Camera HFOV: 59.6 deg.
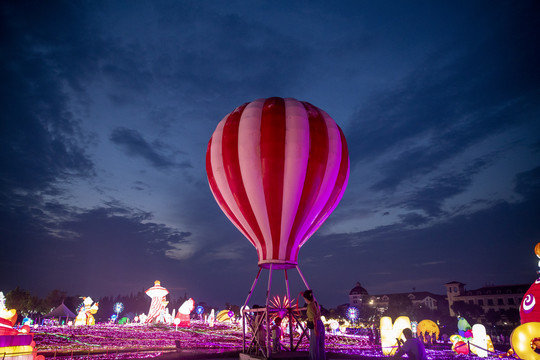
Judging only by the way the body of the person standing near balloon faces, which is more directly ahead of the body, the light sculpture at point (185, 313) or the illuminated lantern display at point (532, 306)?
the light sculpture

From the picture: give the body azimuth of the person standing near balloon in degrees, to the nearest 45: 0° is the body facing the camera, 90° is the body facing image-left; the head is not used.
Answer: approximately 90°

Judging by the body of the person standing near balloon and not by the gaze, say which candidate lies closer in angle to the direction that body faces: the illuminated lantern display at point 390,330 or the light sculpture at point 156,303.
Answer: the light sculpture

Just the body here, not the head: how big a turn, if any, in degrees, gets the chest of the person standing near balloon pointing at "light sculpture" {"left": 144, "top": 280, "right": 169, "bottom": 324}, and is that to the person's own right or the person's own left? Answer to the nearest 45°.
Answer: approximately 45° to the person's own right

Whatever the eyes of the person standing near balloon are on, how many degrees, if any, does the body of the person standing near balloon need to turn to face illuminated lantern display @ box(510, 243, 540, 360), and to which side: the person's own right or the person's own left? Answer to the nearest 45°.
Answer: approximately 135° to the person's own right

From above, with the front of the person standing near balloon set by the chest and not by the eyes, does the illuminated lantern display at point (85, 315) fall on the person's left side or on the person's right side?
on the person's right side

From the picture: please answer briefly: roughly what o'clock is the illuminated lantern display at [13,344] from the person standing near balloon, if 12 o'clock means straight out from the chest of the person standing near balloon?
The illuminated lantern display is roughly at 12 o'clock from the person standing near balloon.
